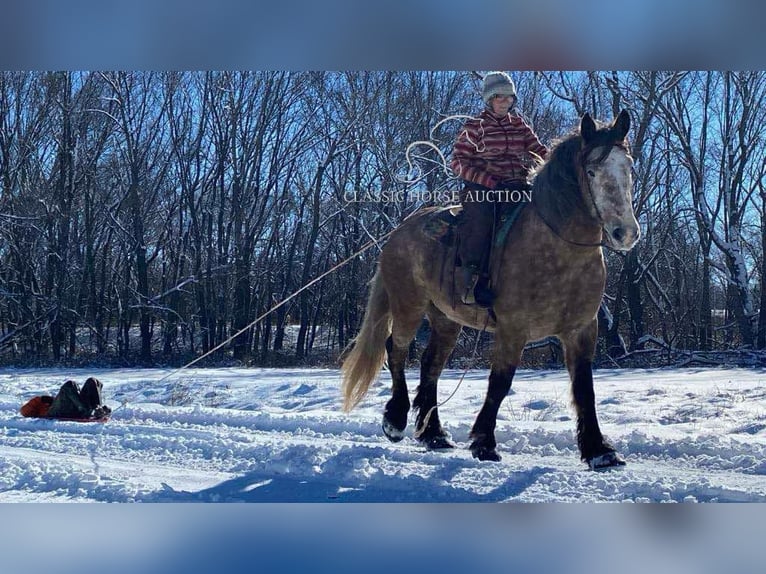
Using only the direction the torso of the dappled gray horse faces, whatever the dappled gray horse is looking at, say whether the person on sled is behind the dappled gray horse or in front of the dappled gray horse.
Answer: behind

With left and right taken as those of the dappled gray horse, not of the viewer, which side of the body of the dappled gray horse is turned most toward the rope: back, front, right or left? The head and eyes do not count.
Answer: back

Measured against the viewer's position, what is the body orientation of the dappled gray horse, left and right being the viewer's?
facing the viewer and to the right of the viewer
